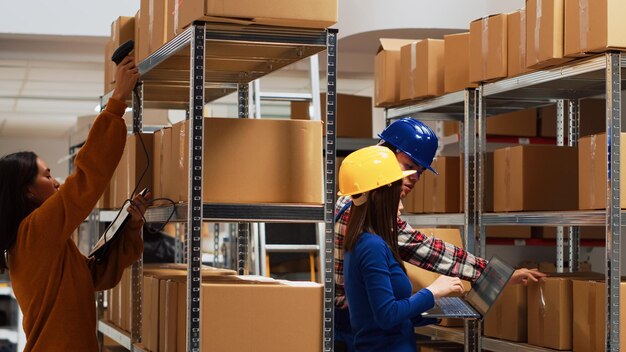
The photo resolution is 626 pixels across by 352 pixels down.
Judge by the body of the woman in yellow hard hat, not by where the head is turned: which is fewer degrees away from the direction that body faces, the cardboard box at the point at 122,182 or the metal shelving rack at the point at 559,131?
the metal shelving rack

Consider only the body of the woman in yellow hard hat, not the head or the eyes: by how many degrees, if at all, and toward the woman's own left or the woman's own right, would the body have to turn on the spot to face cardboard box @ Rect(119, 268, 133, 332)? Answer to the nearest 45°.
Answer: approximately 135° to the woman's own left

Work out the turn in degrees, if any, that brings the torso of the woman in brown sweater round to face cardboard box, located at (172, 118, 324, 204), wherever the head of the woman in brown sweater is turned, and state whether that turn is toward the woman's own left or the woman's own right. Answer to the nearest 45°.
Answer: approximately 45° to the woman's own right

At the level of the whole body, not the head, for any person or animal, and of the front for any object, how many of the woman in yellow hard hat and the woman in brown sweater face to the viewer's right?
2

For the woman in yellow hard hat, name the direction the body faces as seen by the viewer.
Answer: to the viewer's right

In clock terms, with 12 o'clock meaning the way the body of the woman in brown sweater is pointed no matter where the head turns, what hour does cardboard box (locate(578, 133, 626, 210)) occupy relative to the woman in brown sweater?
The cardboard box is roughly at 12 o'clock from the woman in brown sweater.

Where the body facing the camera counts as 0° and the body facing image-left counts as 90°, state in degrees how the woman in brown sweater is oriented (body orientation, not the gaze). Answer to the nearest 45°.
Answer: approximately 270°

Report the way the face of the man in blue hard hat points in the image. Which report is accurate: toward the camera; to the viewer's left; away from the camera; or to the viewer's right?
to the viewer's right

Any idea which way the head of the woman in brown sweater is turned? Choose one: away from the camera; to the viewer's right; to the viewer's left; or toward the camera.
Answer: to the viewer's right

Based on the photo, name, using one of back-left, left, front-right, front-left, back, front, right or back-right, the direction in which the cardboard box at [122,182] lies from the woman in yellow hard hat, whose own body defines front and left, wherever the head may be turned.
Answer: back-left

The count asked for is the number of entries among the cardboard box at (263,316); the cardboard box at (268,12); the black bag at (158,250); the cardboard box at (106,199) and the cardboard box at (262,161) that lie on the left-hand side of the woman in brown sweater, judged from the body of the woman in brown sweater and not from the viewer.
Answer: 2
